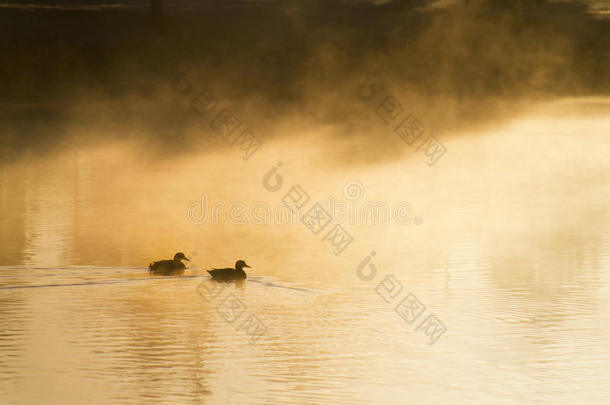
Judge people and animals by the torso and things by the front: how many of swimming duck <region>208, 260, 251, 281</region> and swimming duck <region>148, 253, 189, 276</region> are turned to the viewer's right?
2

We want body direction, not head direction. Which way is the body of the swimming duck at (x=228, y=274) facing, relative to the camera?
to the viewer's right

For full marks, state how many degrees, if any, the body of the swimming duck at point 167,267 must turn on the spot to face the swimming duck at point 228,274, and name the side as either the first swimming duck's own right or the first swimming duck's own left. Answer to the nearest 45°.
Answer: approximately 45° to the first swimming duck's own right

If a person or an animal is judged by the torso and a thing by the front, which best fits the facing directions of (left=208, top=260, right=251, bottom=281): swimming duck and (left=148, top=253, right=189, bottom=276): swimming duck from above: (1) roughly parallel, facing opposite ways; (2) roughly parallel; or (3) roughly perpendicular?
roughly parallel

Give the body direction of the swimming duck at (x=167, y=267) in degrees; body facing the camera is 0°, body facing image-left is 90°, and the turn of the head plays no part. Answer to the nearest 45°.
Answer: approximately 270°

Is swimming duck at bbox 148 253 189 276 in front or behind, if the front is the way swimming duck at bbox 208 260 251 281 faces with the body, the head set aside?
behind
